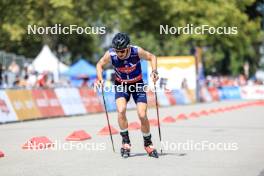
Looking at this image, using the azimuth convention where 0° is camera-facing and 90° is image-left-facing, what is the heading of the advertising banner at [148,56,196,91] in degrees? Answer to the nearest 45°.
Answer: approximately 0°

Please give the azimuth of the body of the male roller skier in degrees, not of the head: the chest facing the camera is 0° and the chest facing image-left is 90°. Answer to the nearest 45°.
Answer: approximately 0°

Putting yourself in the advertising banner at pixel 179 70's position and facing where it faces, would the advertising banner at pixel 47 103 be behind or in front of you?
in front

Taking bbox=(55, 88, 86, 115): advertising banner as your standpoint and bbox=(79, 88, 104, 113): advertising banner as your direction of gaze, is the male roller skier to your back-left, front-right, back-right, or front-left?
back-right

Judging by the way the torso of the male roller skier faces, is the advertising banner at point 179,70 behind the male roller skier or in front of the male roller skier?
behind

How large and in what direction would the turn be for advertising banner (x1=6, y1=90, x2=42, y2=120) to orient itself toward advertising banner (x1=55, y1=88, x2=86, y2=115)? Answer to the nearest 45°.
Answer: approximately 90° to its left

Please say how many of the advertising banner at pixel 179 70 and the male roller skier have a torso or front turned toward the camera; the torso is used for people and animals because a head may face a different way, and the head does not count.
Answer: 2

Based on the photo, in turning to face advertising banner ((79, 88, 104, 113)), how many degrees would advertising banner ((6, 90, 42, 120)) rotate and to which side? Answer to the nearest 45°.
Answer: approximately 90° to its left

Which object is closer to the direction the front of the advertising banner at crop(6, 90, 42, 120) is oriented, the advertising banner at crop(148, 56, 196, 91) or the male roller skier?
the male roller skier

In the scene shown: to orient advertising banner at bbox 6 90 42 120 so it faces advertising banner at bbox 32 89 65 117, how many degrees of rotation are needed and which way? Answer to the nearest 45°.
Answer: approximately 90° to its left
